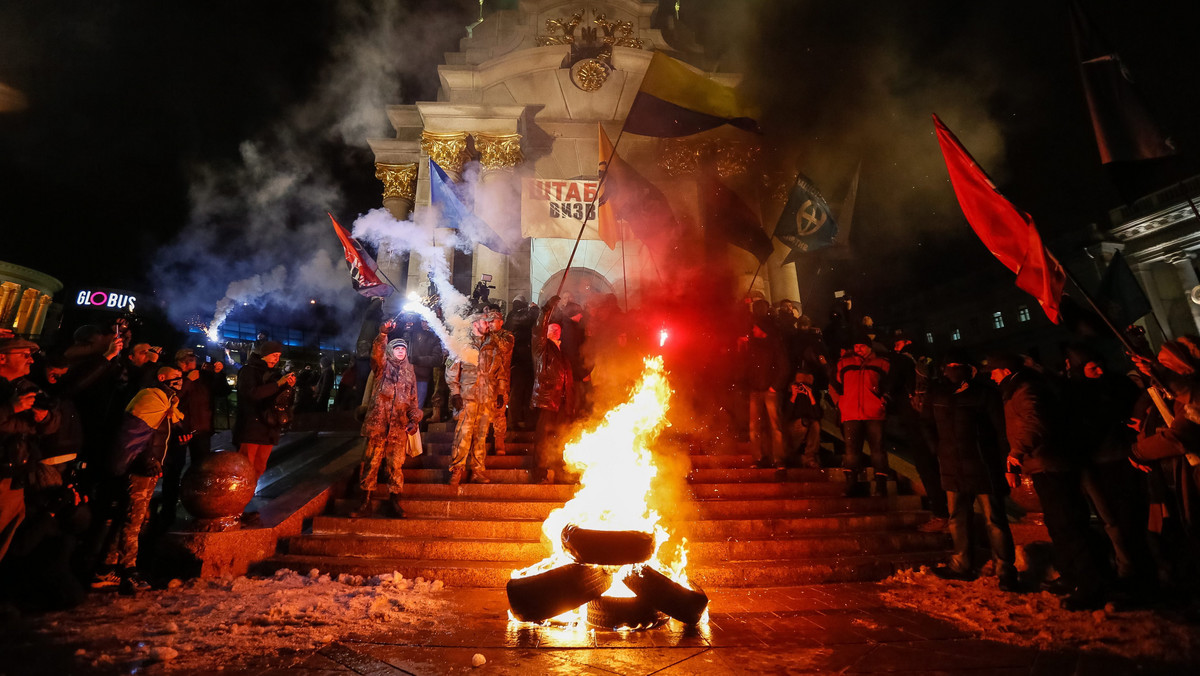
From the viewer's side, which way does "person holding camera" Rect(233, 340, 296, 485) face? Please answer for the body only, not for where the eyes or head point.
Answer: to the viewer's right

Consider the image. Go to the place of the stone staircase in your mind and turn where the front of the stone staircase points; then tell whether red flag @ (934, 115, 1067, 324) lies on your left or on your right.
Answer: on your left

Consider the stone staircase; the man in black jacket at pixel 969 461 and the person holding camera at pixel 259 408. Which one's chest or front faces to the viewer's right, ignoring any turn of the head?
the person holding camera

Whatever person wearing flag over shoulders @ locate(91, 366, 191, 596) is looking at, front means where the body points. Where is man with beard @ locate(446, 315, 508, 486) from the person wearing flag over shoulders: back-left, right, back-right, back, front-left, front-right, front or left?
front

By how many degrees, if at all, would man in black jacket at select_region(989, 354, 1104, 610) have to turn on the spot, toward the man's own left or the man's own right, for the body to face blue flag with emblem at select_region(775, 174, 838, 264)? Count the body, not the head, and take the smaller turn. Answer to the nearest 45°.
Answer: approximately 45° to the man's own right

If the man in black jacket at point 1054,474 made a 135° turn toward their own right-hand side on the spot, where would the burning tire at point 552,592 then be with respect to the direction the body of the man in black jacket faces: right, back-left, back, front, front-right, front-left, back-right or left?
back

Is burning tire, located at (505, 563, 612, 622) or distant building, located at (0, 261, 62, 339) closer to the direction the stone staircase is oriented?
the burning tire

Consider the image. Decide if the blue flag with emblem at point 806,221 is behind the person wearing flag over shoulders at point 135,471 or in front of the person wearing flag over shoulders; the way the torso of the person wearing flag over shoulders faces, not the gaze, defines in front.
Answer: in front

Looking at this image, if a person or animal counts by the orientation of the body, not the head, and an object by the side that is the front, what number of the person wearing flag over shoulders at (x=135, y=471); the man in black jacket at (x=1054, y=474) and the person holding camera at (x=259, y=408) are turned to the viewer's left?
1

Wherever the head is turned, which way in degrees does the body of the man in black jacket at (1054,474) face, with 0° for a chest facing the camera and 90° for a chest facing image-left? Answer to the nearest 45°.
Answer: approximately 90°

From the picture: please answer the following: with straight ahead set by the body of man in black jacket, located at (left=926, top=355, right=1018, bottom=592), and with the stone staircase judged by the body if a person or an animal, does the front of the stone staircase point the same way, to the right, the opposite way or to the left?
to the left

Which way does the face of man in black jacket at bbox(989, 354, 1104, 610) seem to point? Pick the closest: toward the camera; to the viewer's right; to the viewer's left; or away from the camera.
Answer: to the viewer's left

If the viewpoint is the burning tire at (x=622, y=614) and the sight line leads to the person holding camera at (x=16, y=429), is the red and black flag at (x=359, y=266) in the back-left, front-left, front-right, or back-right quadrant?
front-right

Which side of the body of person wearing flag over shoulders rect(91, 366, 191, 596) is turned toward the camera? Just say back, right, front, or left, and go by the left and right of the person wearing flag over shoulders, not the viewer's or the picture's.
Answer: right

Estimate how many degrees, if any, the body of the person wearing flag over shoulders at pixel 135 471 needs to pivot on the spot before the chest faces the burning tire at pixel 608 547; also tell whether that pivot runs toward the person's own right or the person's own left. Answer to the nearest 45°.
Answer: approximately 45° to the person's own right

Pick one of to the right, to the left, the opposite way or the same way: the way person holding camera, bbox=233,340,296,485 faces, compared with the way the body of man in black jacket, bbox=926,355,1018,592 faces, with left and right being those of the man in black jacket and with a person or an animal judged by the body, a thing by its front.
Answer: the opposite way
